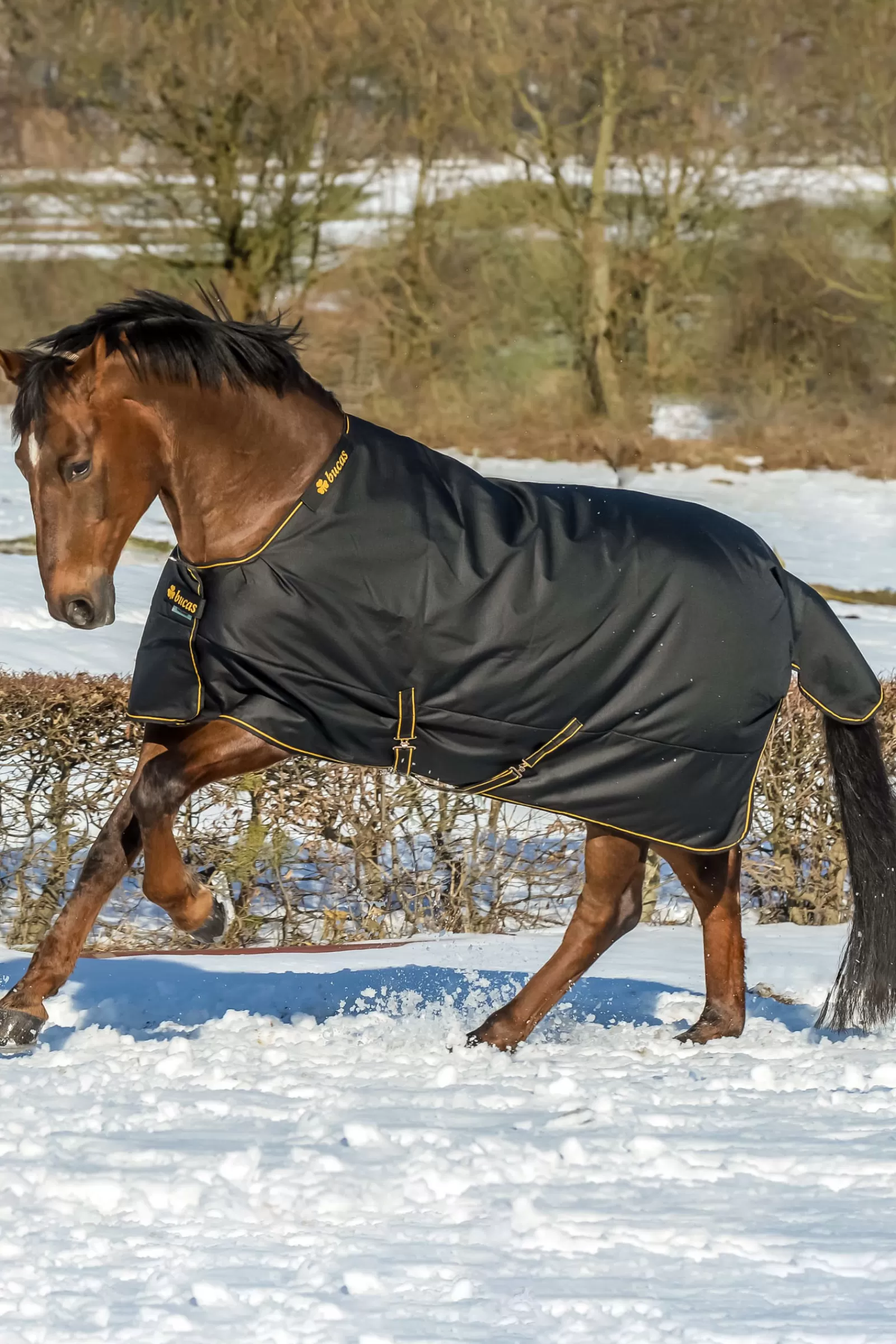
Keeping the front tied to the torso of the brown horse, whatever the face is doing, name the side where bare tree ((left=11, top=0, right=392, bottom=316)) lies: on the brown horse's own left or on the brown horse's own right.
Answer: on the brown horse's own right

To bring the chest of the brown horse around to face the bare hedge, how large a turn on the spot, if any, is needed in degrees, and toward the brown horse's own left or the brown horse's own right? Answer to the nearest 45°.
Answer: approximately 90° to the brown horse's own right

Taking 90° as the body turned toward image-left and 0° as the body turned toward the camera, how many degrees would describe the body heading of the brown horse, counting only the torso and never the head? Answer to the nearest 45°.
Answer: approximately 90°
